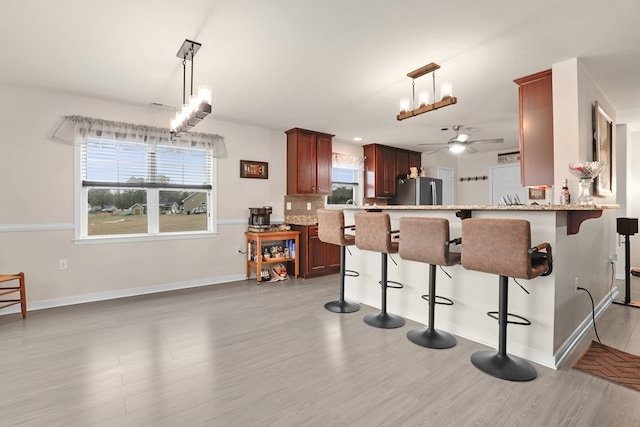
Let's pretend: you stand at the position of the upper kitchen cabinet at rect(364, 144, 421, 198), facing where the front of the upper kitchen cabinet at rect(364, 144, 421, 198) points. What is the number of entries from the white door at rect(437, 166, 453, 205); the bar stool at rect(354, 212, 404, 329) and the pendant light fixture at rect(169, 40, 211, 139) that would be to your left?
1

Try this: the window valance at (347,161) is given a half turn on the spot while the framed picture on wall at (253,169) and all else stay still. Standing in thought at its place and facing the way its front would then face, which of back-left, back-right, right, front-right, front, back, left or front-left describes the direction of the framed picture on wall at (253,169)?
left

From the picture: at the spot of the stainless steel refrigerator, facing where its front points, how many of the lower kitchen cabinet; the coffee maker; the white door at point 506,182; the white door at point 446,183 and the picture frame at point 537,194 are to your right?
2

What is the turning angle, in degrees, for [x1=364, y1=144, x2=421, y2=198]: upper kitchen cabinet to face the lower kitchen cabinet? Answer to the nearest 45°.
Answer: approximately 90° to its right

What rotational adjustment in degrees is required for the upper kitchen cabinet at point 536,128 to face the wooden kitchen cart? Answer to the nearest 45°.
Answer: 0° — it already faces it

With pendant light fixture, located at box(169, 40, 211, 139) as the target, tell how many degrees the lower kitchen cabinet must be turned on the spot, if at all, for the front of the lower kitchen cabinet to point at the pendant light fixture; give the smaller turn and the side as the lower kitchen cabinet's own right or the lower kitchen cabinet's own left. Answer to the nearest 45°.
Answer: approximately 45° to the lower kitchen cabinet's own right

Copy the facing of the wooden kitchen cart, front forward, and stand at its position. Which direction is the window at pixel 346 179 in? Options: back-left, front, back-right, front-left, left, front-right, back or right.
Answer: left

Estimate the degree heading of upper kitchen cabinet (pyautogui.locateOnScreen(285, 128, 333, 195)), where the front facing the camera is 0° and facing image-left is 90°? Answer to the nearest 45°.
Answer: approximately 315°

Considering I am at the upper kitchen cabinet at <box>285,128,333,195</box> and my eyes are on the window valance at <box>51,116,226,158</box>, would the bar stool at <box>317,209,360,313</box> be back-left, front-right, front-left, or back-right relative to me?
front-left

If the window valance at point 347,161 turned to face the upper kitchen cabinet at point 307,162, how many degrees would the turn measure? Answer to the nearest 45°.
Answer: approximately 90° to its right

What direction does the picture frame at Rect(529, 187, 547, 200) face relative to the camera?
toward the camera

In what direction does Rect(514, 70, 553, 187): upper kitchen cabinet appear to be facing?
to the viewer's left

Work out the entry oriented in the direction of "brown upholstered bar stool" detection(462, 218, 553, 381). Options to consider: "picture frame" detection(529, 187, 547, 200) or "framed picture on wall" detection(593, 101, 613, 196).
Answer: the picture frame

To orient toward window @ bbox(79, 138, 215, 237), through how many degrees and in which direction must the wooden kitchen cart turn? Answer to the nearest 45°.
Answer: approximately 135° to its right

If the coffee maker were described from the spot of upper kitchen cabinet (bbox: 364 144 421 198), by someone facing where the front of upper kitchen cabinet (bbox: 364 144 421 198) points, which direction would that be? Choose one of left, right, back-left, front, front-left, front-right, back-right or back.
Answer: right

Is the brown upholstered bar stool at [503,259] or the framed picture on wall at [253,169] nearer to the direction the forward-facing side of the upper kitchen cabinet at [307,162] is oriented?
the brown upholstered bar stool
